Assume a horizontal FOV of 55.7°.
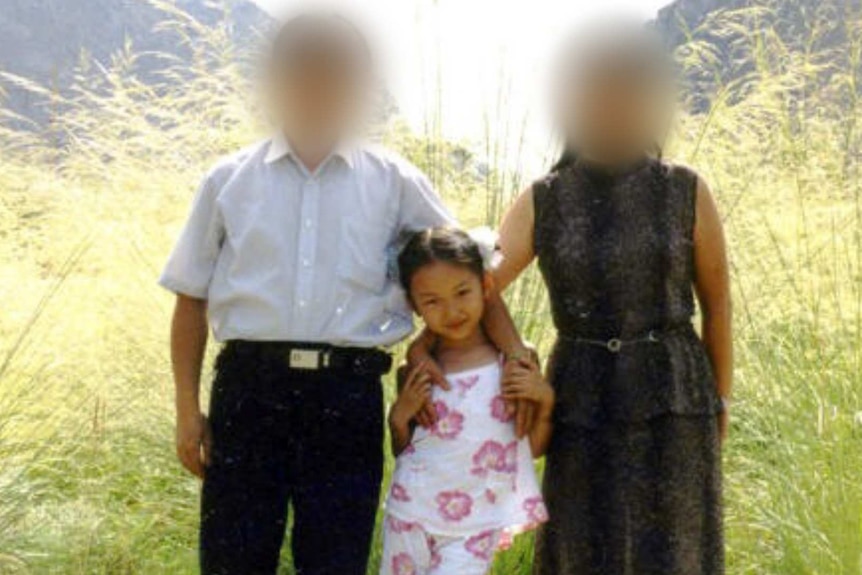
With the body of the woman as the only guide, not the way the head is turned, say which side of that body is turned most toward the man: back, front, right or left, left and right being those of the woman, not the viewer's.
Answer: right

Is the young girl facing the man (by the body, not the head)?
no

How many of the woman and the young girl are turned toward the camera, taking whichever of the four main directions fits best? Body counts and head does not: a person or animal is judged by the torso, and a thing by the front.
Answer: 2

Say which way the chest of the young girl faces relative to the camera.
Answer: toward the camera

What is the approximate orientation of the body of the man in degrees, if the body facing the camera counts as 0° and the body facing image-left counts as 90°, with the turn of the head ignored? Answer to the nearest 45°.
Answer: approximately 0°

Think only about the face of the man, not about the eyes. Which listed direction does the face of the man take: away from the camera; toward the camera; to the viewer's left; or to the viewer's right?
toward the camera

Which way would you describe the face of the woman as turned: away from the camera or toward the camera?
toward the camera

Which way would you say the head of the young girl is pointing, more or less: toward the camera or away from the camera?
toward the camera

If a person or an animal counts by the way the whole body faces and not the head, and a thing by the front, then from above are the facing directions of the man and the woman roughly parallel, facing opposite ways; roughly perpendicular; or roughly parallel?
roughly parallel

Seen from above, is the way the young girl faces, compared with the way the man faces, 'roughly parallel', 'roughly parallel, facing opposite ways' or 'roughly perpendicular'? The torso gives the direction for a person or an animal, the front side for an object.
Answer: roughly parallel

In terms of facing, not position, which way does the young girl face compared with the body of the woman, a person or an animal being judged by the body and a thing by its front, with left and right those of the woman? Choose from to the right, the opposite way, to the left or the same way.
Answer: the same way

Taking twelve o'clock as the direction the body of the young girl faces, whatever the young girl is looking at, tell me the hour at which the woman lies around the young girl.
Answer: The woman is roughly at 9 o'clock from the young girl.
